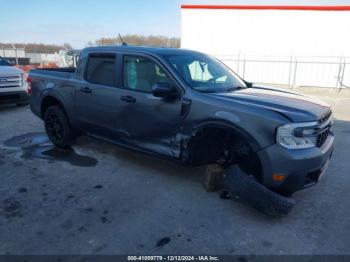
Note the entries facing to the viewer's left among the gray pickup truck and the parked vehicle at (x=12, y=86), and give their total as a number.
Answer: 0

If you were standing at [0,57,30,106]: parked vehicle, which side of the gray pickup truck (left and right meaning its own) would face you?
back

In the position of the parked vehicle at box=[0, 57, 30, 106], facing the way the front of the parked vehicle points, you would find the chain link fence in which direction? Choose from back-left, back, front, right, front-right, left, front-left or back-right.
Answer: front-left

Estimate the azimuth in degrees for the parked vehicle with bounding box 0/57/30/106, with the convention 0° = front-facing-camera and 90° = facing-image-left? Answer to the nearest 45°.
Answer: approximately 315°

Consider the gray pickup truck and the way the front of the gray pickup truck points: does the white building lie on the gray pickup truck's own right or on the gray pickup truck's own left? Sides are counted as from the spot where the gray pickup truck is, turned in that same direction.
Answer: on the gray pickup truck's own left

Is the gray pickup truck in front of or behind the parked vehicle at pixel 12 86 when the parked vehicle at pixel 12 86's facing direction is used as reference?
in front

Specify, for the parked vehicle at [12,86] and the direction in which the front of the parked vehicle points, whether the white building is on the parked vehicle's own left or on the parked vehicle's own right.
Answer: on the parked vehicle's own left
